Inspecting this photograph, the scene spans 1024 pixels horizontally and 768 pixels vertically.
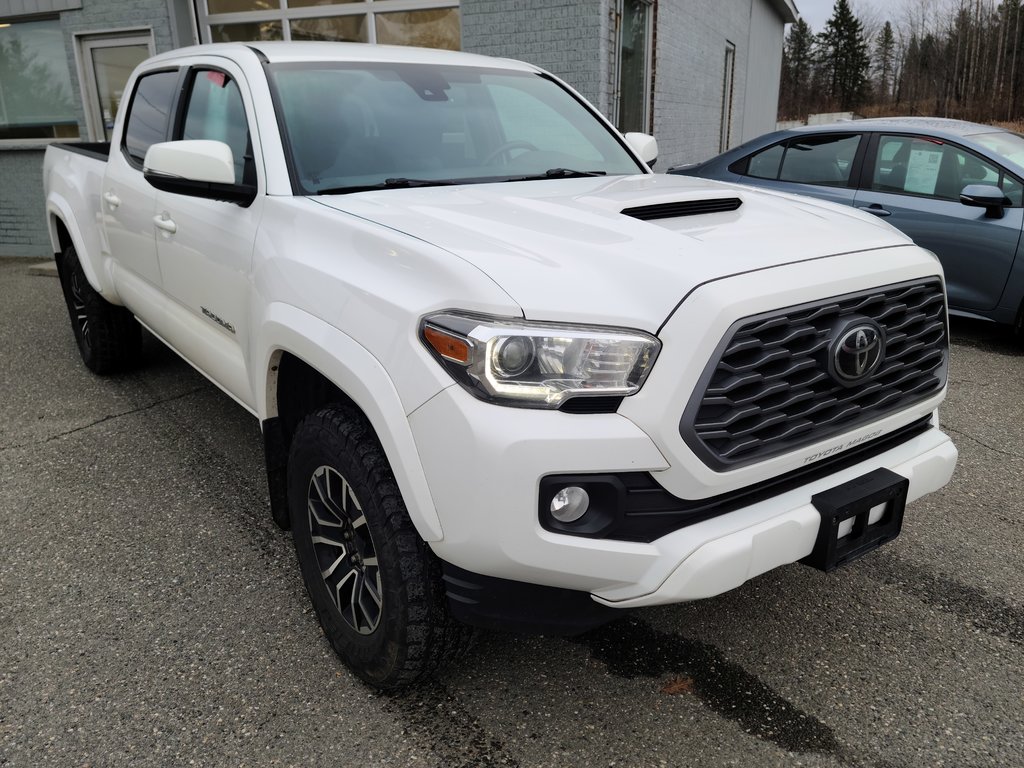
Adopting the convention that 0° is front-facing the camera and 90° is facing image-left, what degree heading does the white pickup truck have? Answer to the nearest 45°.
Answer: approximately 315°
